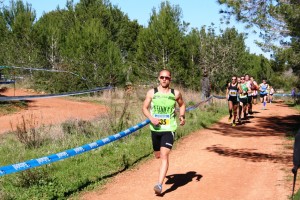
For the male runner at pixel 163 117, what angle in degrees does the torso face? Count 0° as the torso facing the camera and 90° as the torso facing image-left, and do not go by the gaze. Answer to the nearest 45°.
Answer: approximately 0°
